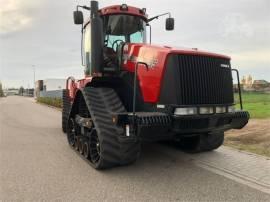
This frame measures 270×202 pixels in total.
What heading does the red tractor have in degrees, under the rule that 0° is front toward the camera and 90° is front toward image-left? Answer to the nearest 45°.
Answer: approximately 315°
